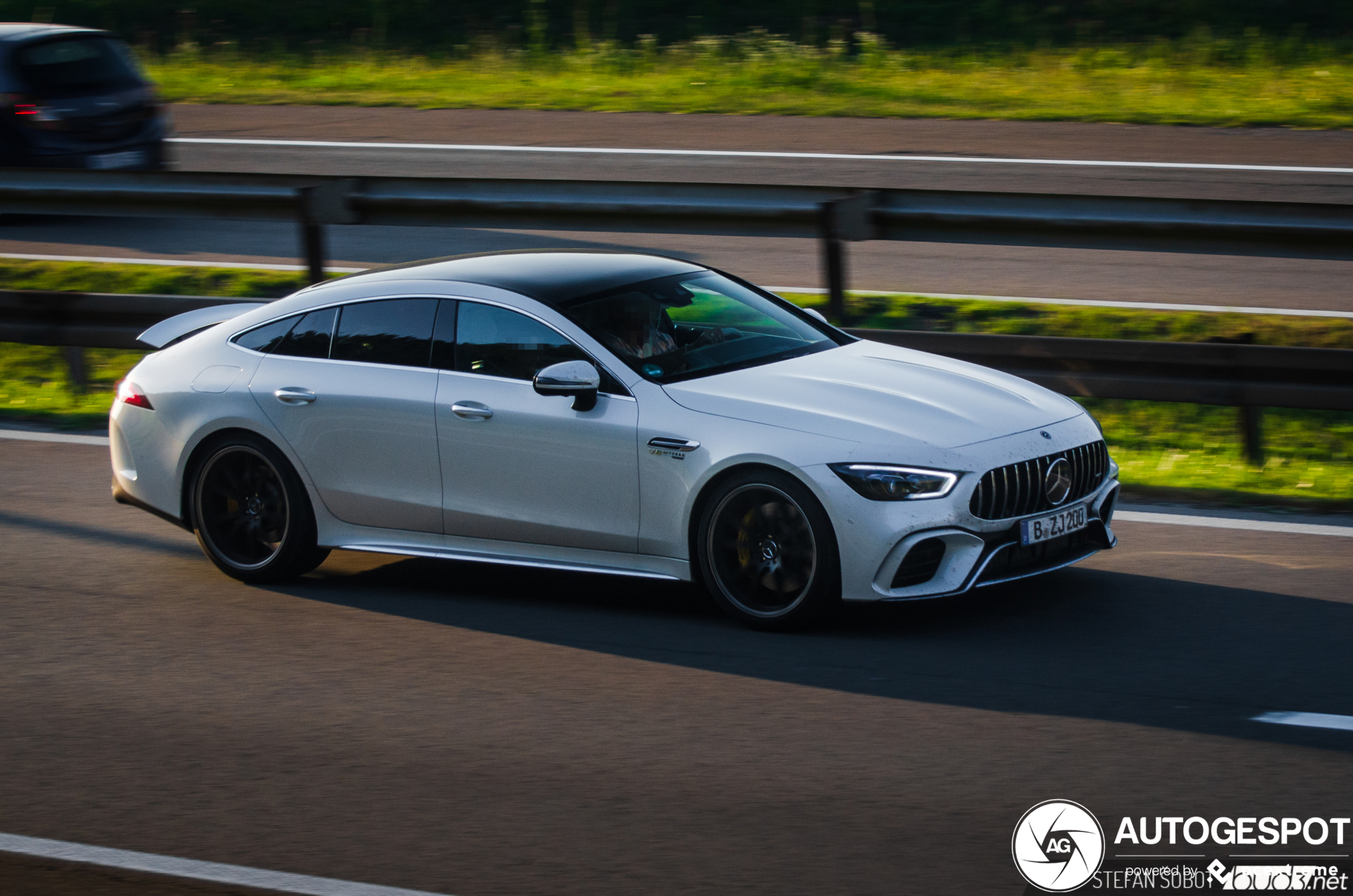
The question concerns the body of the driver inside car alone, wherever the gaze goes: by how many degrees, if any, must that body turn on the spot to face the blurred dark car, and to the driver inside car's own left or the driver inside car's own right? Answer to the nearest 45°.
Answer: approximately 180°

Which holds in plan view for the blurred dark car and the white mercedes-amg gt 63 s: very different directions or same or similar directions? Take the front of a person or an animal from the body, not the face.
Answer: very different directions

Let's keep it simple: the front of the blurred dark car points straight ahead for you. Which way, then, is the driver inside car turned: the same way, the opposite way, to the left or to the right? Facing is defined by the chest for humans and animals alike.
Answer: the opposite way

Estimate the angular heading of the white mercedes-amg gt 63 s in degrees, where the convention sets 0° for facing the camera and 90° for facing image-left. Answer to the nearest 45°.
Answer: approximately 315°

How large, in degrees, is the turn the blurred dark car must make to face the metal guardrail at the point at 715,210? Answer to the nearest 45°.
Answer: approximately 180°

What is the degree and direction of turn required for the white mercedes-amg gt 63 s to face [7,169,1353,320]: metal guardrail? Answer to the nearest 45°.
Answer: approximately 135° to its left

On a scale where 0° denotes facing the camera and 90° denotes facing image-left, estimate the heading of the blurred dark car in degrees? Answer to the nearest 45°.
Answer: approximately 135°

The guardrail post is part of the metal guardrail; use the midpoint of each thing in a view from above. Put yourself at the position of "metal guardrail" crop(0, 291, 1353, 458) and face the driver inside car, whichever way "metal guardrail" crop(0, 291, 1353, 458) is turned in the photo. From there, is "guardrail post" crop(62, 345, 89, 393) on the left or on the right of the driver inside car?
right

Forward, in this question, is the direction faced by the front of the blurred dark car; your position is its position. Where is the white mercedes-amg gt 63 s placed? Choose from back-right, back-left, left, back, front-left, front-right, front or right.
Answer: back-left

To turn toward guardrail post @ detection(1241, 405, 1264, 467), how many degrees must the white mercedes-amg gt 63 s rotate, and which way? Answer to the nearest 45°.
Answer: approximately 90° to its left

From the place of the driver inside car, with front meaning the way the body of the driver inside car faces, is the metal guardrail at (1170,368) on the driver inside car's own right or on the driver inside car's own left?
on the driver inside car's own left

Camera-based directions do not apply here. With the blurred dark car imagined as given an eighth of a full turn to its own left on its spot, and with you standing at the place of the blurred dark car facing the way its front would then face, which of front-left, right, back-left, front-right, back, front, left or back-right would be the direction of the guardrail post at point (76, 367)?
left

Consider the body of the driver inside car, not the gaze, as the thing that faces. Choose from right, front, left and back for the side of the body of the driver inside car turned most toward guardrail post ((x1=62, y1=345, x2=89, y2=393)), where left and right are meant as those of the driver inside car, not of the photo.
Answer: back

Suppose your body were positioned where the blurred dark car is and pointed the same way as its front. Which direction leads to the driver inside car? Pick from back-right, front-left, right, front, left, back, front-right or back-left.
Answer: back-left
